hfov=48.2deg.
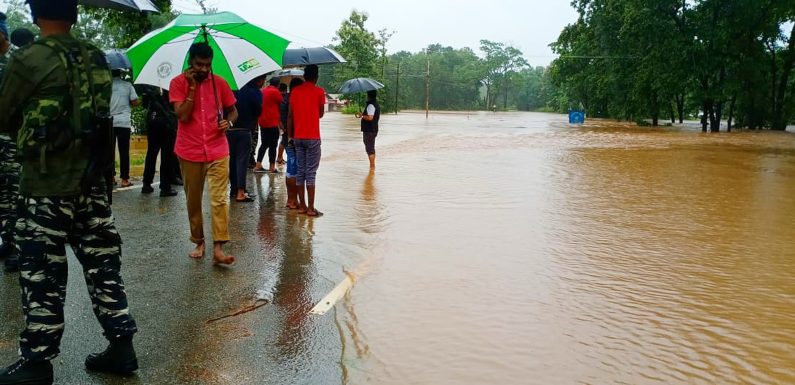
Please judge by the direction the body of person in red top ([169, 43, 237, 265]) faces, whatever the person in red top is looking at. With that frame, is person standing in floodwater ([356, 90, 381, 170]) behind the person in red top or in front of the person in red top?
behind

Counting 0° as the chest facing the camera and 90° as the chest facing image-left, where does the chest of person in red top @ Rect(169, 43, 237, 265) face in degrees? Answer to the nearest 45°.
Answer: approximately 0°

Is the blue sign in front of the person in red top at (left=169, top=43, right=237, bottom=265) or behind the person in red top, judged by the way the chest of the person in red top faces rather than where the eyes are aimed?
behind

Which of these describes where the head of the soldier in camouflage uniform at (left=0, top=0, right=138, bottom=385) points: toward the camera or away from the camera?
away from the camera

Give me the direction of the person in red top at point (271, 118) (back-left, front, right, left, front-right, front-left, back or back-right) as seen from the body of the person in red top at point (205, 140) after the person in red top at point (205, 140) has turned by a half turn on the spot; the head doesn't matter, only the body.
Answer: front

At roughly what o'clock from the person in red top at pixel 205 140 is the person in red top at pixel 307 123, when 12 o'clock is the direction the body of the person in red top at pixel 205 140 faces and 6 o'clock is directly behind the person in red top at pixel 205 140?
the person in red top at pixel 307 123 is roughly at 7 o'clock from the person in red top at pixel 205 140.

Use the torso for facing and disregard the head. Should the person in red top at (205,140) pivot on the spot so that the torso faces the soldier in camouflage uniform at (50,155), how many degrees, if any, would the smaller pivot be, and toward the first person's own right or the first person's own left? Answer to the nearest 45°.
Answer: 0° — they already face them
